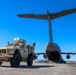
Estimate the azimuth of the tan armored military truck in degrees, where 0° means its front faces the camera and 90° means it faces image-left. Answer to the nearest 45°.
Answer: approximately 45°
